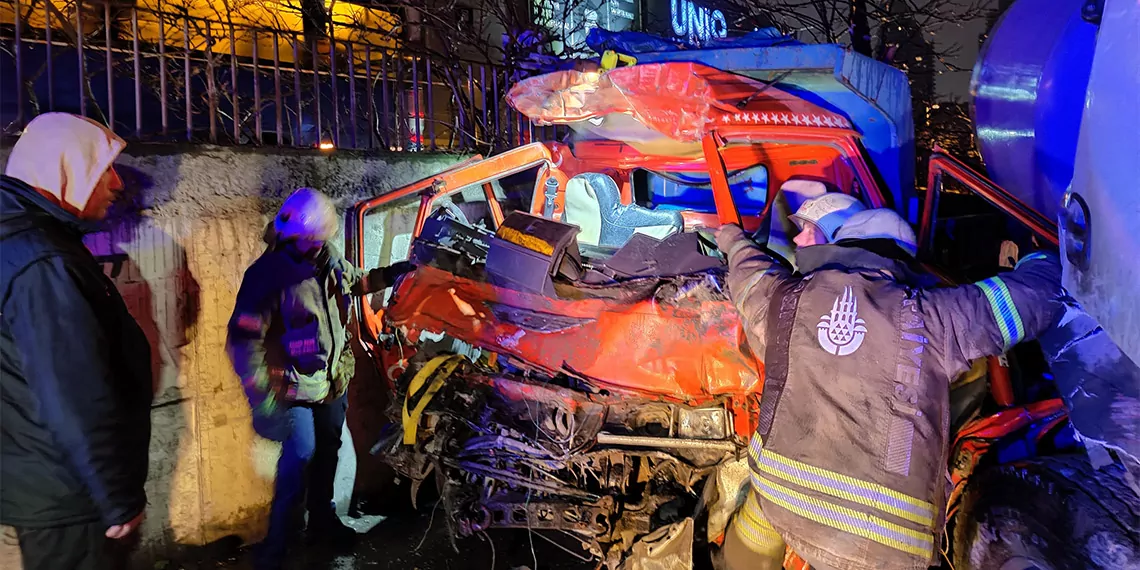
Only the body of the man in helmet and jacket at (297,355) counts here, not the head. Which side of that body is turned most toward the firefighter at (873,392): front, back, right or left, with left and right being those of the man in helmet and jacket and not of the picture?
front

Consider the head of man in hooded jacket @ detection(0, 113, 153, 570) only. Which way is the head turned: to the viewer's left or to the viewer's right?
to the viewer's right

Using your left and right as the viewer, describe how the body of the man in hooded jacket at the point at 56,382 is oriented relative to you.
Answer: facing to the right of the viewer

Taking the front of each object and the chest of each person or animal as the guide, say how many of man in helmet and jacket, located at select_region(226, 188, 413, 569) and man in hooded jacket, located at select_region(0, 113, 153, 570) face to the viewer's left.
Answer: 0
